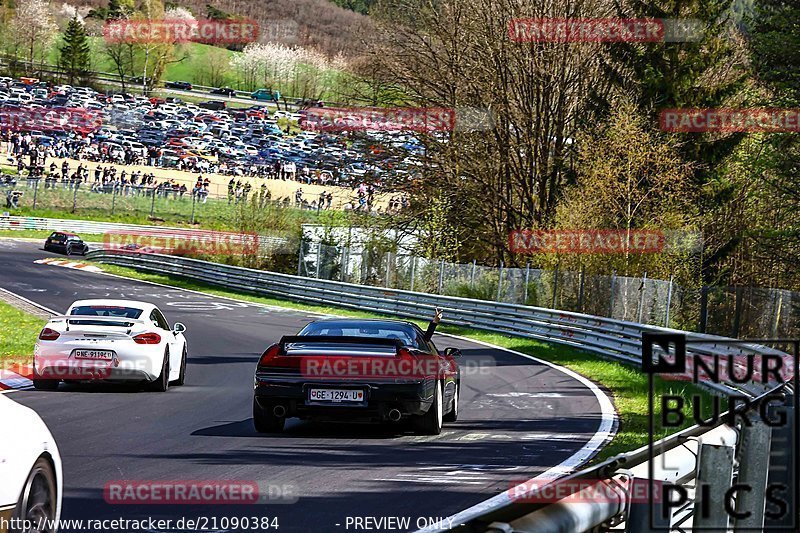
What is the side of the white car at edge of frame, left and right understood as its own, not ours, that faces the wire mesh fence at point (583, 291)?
front

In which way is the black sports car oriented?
away from the camera

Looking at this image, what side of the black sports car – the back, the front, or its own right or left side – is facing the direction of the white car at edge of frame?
back

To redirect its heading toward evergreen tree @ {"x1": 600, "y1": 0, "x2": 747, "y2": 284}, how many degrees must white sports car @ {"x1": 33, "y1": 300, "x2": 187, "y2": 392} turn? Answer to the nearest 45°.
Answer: approximately 45° to its right

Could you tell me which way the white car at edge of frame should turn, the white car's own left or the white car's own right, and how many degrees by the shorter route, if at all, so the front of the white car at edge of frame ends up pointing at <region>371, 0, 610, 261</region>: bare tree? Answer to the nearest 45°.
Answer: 0° — it already faces it

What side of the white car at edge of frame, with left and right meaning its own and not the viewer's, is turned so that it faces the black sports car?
front

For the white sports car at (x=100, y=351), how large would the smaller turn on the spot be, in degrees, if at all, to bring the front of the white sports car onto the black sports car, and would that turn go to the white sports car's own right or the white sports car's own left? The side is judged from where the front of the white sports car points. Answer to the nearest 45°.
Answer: approximately 135° to the white sports car's own right

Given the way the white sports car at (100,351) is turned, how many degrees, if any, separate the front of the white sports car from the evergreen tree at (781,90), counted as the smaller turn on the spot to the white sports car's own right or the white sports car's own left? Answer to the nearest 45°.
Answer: approximately 45° to the white sports car's own right

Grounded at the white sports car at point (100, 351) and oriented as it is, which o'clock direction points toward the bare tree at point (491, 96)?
The bare tree is roughly at 1 o'clock from the white sports car.

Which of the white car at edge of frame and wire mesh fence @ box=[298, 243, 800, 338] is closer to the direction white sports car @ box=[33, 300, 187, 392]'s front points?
the wire mesh fence

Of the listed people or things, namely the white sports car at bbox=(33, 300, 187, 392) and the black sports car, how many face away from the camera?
2

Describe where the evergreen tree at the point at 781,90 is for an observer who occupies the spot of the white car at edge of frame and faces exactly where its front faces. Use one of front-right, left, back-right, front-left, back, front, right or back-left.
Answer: front

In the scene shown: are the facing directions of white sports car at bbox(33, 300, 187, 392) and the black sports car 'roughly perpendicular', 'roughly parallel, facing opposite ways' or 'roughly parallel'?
roughly parallel

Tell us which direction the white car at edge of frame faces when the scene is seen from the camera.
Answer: facing away from the viewer and to the right of the viewer

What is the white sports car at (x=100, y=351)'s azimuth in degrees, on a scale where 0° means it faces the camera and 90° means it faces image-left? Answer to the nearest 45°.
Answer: approximately 180°

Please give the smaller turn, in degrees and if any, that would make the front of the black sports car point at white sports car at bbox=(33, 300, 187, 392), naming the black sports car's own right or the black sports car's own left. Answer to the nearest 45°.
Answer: approximately 45° to the black sports car's own left
